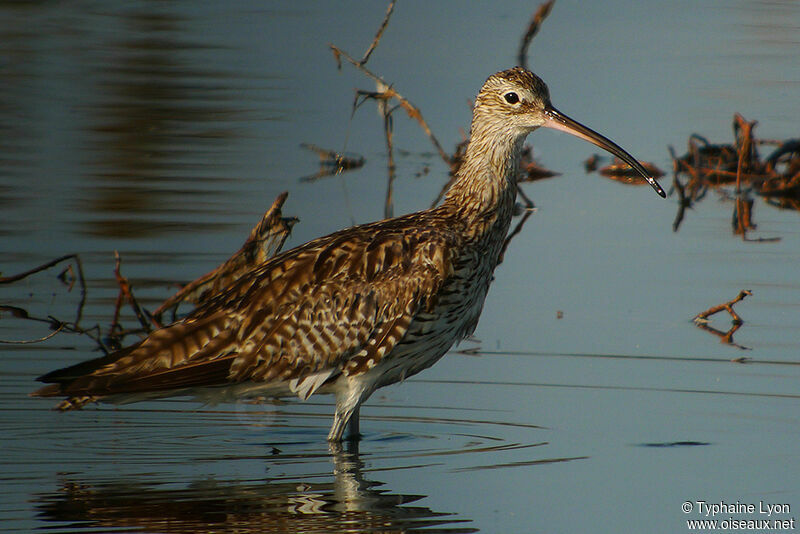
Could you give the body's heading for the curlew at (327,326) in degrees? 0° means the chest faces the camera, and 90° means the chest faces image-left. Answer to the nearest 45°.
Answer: approximately 270°

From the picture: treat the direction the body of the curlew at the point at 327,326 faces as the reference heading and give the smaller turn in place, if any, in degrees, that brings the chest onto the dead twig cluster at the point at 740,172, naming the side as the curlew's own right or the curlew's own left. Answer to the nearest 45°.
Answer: approximately 45° to the curlew's own left

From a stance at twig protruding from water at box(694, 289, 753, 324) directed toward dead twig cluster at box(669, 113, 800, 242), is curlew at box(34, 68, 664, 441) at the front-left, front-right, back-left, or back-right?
back-left

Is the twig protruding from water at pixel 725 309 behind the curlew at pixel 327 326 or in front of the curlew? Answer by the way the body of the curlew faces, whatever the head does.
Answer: in front

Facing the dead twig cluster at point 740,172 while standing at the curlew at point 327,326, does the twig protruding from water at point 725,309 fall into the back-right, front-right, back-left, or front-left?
front-right
